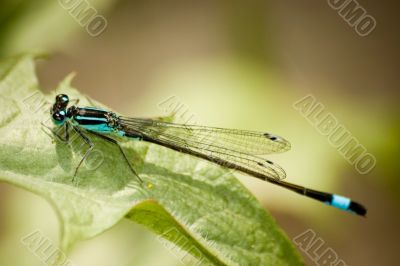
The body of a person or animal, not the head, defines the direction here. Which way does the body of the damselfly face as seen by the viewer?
to the viewer's left
